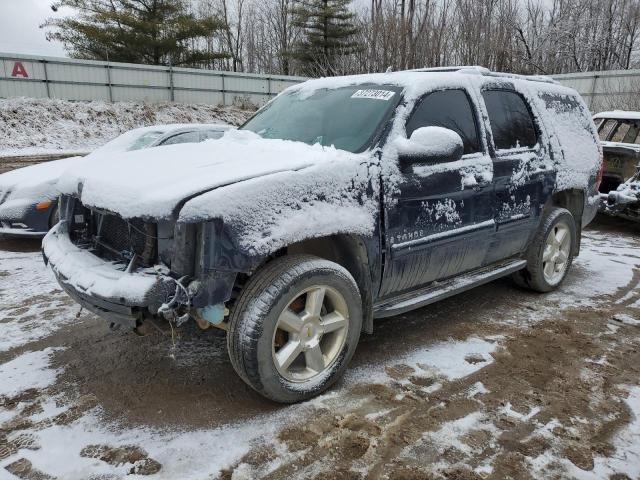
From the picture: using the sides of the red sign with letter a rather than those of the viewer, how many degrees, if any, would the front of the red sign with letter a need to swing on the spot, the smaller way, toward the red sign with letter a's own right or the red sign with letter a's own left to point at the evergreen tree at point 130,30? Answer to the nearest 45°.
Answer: approximately 135° to the red sign with letter a's own left

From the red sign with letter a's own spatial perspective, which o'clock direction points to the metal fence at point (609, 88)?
The metal fence is roughly at 10 o'clock from the red sign with letter a.

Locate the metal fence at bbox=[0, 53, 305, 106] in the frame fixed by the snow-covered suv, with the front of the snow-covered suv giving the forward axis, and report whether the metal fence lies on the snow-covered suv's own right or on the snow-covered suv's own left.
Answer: on the snow-covered suv's own right

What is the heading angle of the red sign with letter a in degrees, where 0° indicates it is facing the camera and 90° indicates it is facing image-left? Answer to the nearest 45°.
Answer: approximately 0°

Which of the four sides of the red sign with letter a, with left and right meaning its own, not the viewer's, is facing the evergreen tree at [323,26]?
left

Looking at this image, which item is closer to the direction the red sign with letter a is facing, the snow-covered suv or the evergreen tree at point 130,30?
the snow-covered suv

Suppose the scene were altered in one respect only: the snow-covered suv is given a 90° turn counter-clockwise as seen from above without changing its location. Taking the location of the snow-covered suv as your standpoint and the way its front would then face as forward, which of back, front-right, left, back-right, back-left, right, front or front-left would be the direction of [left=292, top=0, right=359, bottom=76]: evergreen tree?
back-left

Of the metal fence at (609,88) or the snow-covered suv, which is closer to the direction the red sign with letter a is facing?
the snow-covered suv

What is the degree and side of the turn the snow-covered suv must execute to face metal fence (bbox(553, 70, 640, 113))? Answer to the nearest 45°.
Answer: approximately 180°

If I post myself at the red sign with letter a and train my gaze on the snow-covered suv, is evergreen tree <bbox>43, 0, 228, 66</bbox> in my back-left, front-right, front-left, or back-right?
back-left

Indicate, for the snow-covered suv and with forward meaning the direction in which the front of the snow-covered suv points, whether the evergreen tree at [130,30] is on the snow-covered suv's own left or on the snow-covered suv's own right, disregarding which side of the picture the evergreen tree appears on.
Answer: on the snow-covered suv's own right

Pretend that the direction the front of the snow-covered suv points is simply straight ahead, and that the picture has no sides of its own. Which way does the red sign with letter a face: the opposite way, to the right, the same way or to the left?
to the left

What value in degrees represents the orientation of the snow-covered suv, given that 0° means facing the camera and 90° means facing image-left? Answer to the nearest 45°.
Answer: approximately 45°
